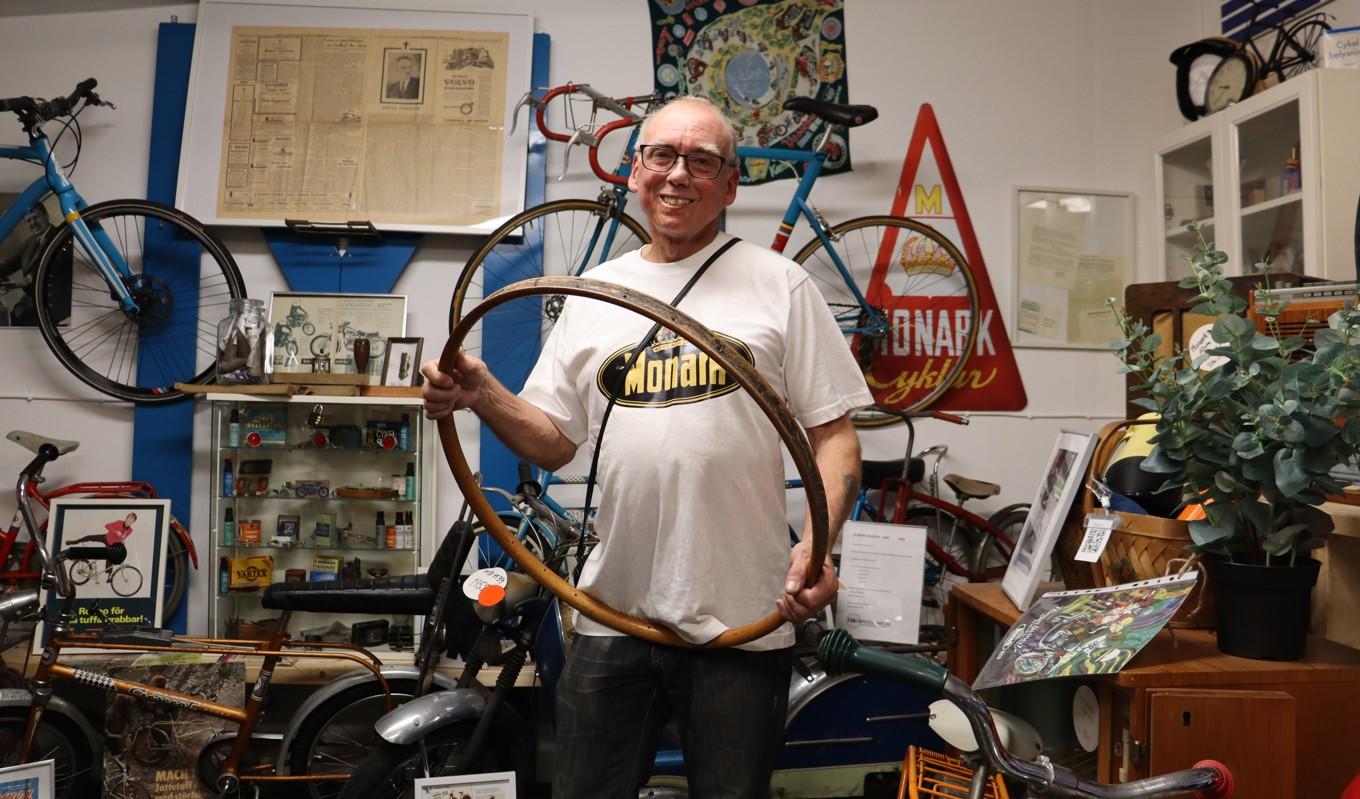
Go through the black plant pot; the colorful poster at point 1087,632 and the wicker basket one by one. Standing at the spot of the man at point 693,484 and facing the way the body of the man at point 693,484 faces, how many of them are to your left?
3

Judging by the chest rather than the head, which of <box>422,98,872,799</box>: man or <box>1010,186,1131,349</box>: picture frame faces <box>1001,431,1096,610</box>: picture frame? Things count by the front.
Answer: <box>1010,186,1131,349</box>: picture frame

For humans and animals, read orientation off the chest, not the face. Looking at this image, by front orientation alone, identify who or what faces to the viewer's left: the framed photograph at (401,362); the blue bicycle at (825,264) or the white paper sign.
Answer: the blue bicycle

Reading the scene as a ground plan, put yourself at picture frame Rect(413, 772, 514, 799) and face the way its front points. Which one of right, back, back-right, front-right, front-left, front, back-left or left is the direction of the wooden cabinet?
front-left

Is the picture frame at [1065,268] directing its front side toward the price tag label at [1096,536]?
yes

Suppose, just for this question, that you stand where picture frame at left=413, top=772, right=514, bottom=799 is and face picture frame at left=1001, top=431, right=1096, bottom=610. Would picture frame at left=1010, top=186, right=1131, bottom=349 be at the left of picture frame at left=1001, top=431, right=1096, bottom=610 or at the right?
left

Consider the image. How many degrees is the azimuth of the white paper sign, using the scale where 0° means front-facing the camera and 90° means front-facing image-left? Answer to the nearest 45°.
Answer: approximately 0°
